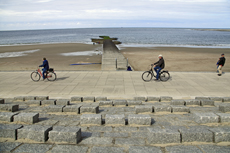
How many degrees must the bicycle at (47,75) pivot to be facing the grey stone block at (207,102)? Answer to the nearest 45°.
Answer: approximately 135° to its left

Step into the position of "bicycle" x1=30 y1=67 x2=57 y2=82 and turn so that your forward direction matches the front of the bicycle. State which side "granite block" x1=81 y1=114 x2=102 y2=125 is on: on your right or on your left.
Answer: on your left

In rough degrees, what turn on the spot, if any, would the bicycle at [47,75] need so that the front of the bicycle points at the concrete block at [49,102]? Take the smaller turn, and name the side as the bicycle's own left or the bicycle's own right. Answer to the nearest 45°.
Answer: approximately 90° to the bicycle's own left

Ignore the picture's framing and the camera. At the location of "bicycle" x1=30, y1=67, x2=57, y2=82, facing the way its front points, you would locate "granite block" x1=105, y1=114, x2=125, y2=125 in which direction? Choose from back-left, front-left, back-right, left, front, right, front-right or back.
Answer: left

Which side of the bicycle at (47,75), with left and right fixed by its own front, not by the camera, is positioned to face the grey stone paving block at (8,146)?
left

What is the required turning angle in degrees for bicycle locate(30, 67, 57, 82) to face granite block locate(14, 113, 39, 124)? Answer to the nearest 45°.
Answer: approximately 90° to its left

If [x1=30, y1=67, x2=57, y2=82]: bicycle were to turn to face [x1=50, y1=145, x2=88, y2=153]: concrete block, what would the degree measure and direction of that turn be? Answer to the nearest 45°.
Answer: approximately 90° to its left

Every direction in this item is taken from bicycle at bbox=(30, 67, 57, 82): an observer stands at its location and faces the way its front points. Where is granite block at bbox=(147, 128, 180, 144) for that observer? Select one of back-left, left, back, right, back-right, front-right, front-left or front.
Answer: left

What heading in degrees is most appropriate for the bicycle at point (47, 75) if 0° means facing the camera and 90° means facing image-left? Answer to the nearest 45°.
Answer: approximately 90°

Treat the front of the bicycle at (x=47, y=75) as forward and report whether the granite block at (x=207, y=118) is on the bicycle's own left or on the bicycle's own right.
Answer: on the bicycle's own left

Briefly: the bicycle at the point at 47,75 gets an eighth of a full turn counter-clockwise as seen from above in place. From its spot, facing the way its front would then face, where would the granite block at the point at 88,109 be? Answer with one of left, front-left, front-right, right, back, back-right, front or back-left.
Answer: front-left

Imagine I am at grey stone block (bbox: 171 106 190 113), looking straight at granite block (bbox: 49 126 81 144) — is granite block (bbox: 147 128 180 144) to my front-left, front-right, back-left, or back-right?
front-left

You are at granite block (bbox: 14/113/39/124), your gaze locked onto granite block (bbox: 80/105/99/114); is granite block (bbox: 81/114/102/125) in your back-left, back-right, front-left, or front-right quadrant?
front-right

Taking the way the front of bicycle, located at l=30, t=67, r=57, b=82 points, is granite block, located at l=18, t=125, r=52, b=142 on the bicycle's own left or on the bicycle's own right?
on the bicycle's own left

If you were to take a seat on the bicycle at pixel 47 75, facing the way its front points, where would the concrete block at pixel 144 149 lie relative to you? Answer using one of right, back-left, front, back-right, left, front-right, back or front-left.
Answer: left

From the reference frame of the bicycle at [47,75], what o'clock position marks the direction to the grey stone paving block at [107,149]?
The grey stone paving block is roughly at 9 o'clock from the bicycle.

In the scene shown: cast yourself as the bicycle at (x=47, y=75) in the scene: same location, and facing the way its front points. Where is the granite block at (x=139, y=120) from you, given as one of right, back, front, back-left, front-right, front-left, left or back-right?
left
